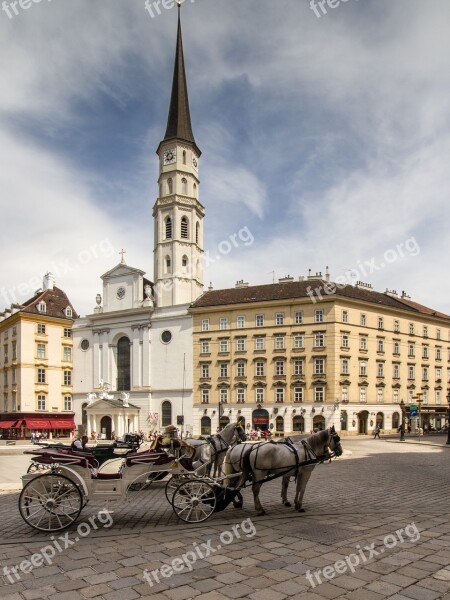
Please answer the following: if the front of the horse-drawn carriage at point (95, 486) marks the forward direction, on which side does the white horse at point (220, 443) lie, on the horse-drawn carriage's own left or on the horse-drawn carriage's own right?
on the horse-drawn carriage's own left

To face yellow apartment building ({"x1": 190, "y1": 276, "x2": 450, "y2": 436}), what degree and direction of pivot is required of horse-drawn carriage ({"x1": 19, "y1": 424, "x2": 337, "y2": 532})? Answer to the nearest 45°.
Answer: approximately 90° to its left

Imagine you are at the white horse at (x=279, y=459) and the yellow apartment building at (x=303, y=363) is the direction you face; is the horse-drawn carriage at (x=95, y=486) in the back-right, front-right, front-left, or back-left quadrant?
back-left

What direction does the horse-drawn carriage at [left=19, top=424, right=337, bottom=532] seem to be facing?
to the viewer's right

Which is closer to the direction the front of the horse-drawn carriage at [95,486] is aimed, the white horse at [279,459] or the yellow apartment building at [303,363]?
the white horse
